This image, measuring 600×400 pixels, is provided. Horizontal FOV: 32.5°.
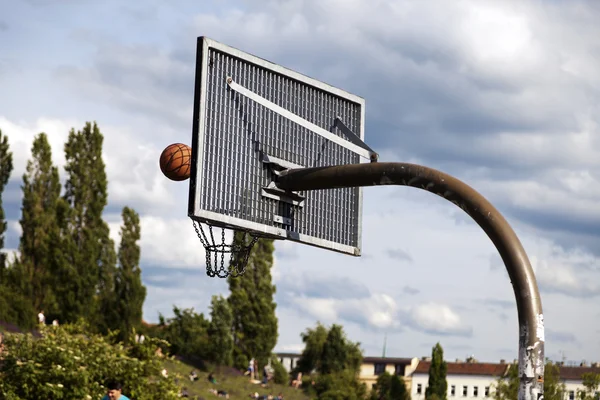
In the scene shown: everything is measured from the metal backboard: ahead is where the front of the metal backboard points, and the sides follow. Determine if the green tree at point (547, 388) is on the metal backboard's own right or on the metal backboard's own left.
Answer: on the metal backboard's own right

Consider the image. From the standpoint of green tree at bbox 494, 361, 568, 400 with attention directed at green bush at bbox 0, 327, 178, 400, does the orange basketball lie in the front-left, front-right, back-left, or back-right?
front-left

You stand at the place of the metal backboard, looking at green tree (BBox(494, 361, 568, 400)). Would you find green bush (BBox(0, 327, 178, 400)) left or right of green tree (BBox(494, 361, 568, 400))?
left

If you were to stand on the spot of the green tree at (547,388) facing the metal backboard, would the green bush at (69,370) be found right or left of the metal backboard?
right
